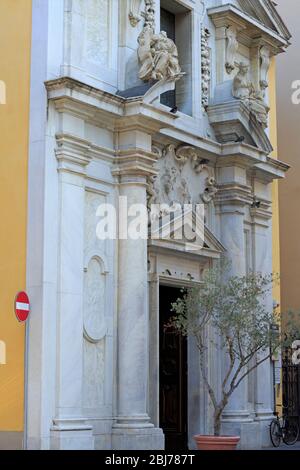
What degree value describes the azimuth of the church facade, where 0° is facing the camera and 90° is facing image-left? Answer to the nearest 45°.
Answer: approximately 315°

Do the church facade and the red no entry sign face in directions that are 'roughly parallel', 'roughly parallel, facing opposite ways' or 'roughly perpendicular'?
roughly parallel

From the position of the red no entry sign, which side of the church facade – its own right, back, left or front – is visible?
right

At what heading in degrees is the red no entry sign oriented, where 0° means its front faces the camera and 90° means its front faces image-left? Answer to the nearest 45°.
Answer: approximately 315°

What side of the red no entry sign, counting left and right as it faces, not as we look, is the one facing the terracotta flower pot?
left

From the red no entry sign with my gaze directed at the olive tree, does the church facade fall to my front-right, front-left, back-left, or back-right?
front-left

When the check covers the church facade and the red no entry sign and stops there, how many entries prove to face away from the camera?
0

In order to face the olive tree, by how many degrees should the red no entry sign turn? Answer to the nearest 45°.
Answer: approximately 90° to its left
